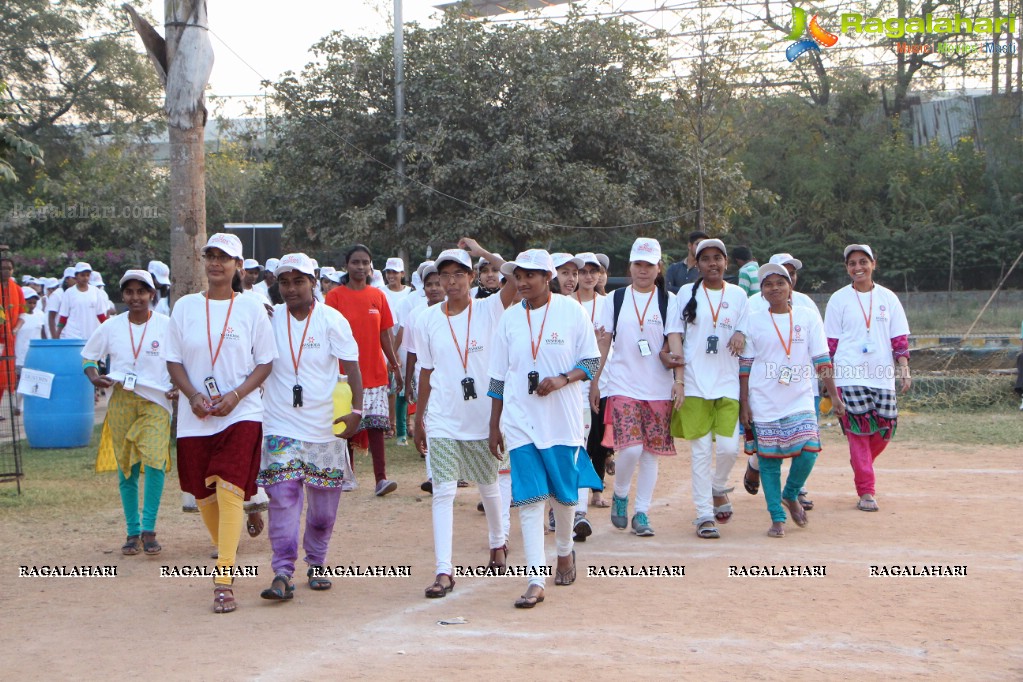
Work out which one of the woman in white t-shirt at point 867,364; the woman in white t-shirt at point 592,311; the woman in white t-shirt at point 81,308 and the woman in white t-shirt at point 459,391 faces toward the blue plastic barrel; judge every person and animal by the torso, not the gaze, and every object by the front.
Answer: the woman in white t-shirt at point 81,308

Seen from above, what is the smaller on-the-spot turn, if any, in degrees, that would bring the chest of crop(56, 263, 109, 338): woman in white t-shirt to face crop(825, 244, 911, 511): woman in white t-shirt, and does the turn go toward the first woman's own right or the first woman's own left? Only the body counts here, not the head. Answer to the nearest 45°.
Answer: approximately 45° to the first woman's own left

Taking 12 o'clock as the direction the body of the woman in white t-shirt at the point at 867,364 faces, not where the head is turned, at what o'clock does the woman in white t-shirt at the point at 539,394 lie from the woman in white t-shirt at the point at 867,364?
the woman in white t-shirt at the point at 539,394 is roughly at 1 o'clock from the woman in white t-shirt at the point at 867,364.

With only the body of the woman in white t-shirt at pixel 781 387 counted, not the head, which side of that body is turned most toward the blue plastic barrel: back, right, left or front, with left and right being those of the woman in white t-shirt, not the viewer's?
right

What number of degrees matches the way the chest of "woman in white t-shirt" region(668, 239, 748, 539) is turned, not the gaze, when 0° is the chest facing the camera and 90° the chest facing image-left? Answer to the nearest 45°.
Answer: approximately 0°

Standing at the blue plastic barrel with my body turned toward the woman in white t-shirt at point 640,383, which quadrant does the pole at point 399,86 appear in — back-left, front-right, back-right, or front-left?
back-left

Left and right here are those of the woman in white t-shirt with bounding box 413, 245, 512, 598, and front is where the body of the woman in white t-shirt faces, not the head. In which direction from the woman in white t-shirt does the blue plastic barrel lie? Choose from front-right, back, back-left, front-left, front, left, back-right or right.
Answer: back-right

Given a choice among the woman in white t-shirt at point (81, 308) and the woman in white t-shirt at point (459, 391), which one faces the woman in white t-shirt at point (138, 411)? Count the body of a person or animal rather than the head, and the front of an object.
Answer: the woman in white t-shirt at point (81, 308)

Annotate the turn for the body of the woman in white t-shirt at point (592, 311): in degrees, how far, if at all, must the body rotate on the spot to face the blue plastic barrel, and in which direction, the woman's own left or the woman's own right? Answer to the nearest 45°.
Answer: approximately 135° to the woman's own right

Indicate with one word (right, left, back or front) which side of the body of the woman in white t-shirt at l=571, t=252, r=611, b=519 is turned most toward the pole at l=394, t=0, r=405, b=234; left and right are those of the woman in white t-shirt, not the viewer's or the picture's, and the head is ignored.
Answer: back

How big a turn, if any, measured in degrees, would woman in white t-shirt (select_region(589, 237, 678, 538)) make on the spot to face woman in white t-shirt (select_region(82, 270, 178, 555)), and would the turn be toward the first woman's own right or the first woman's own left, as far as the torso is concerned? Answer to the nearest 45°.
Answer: approximately 90° to the first woman's own right
